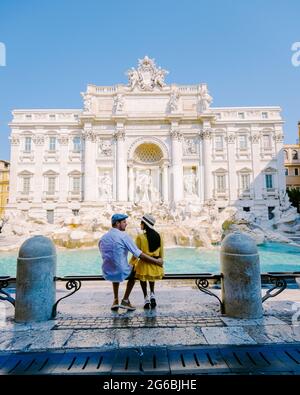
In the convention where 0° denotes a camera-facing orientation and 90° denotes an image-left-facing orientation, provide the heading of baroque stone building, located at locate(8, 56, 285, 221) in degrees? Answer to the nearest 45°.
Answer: approximately 0°

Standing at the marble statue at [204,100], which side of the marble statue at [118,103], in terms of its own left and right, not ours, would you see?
left

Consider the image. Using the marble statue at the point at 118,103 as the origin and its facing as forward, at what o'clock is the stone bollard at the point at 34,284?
The stone bollard is roughly at 12 o'clock from the marble statue.

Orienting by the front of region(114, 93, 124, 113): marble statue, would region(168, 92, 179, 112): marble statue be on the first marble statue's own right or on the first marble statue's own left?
on the first marble statue's own left

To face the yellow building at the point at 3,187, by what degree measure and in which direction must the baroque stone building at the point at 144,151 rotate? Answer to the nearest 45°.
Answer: approximately 135° to its right

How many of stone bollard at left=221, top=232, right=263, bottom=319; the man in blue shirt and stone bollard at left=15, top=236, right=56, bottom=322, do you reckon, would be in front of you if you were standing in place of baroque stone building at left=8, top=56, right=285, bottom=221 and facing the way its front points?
3

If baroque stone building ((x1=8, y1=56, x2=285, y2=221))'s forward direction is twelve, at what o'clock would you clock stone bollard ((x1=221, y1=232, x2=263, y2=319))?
The stone bollard is roughly at 12 o'clock from the baroque stone building.

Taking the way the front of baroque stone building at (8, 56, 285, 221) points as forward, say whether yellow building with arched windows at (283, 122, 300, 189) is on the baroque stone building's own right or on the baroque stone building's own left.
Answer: on the baroque stone building's own left

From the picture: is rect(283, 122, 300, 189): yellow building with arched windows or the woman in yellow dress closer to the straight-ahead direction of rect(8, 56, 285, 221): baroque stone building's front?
the woman in yellow dress

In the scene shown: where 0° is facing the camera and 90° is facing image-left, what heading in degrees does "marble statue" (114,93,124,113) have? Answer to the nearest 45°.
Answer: approximately 0°
